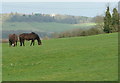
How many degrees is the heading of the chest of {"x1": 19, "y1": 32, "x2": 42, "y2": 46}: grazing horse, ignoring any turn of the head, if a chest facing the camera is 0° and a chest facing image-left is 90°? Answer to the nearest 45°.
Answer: approximately 270°
